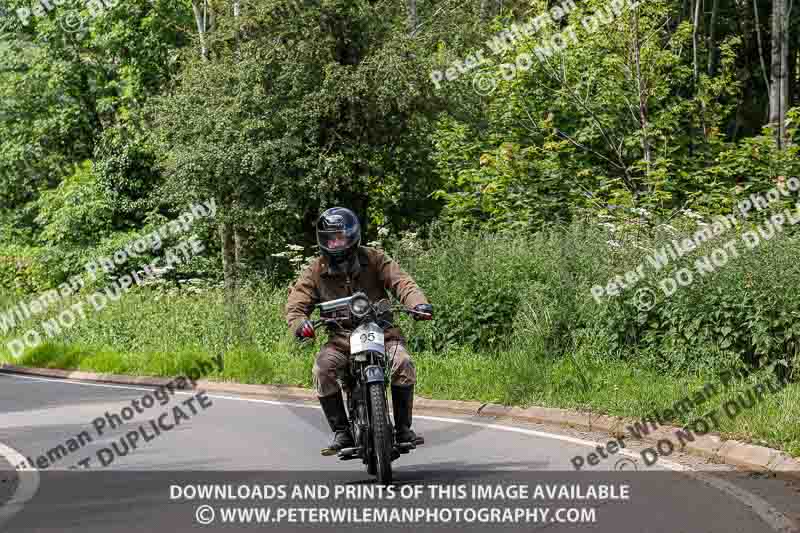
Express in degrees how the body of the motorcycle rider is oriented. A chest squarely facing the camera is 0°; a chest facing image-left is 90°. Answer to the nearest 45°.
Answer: approximately 0°

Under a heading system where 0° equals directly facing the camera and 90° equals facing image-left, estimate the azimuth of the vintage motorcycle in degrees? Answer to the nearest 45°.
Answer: approximately 0°
